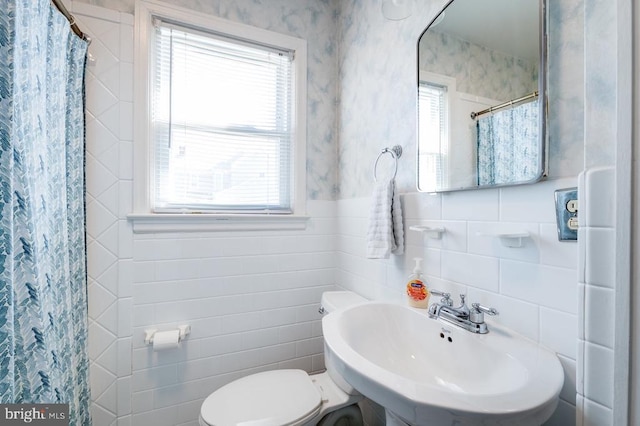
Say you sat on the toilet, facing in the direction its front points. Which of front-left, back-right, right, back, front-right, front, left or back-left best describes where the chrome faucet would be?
back-left

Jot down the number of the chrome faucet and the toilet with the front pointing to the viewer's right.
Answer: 0

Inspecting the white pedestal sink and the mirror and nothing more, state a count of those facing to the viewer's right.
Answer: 0

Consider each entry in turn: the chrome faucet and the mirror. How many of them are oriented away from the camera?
0

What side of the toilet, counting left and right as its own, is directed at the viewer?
left

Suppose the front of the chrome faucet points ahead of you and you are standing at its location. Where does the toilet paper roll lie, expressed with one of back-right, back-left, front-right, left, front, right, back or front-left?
front-right

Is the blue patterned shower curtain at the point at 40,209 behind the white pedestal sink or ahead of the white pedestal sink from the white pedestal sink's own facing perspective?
ahead
